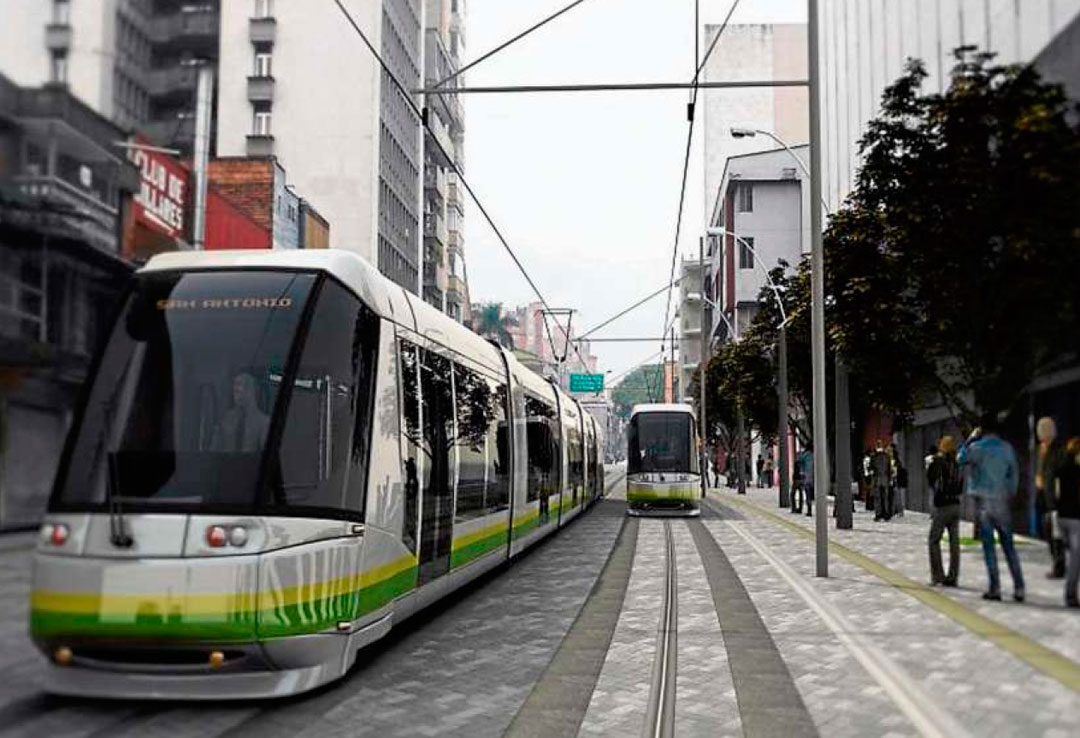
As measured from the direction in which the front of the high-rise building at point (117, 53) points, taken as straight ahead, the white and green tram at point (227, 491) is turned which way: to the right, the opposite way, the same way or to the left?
to the right

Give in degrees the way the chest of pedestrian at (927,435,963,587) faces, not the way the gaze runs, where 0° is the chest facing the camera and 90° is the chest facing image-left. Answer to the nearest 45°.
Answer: approximately 180°

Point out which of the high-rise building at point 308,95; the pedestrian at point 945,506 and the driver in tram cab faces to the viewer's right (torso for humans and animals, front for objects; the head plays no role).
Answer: the high-rise building

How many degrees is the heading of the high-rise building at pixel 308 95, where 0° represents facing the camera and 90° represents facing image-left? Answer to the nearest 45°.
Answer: approximately 270°

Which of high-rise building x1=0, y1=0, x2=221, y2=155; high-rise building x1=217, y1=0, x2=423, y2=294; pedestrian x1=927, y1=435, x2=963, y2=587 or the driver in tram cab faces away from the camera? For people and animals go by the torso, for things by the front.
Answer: the pedestrian

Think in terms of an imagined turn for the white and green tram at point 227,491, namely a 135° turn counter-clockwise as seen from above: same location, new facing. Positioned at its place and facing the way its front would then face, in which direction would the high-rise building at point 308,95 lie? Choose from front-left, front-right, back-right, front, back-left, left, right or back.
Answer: left

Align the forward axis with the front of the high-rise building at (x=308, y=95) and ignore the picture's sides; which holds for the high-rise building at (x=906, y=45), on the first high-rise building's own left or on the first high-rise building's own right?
on the first high-rise building's own right
